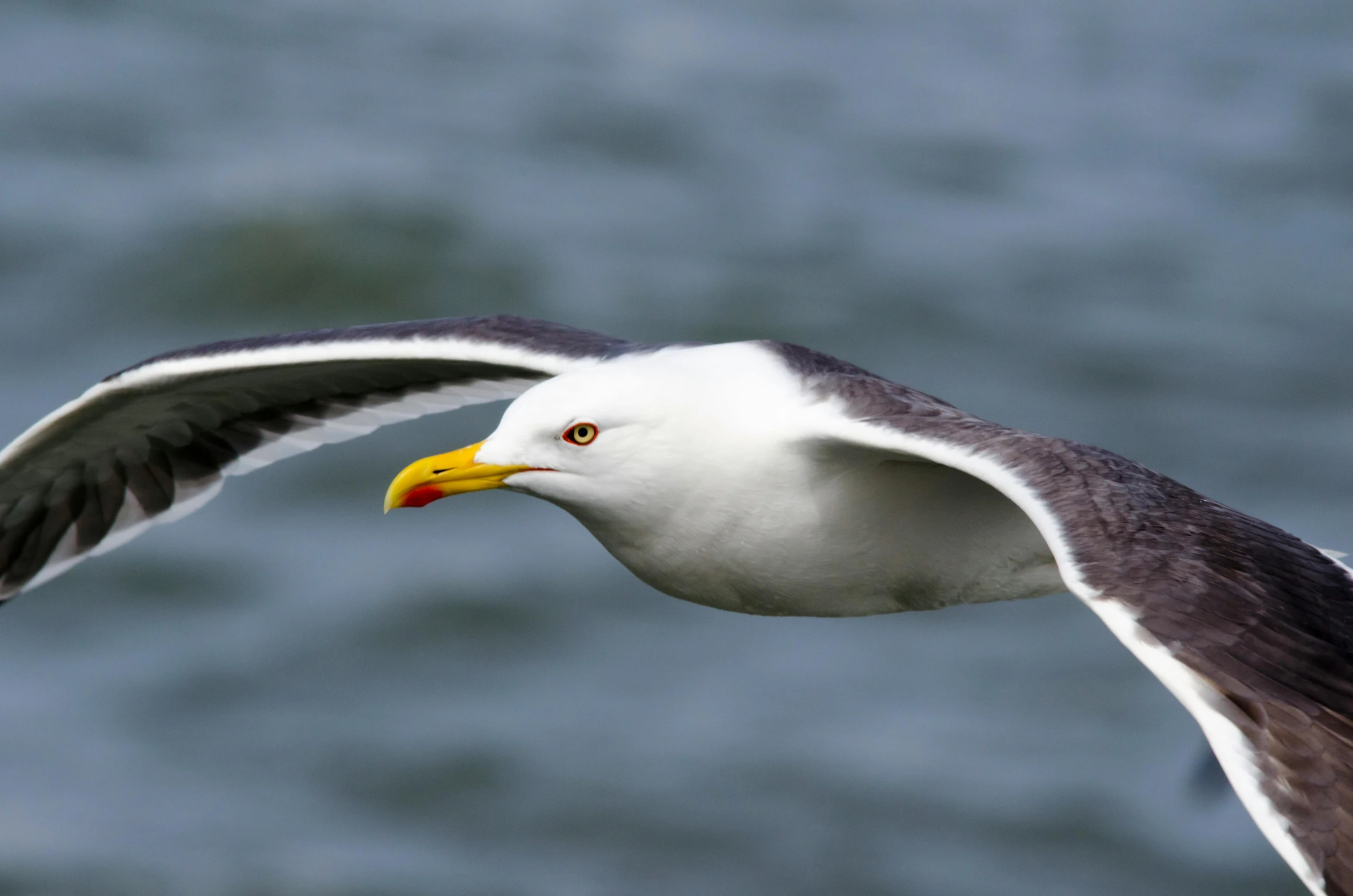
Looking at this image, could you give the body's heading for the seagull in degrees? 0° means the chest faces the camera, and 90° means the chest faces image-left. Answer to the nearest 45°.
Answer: approximately 45°
